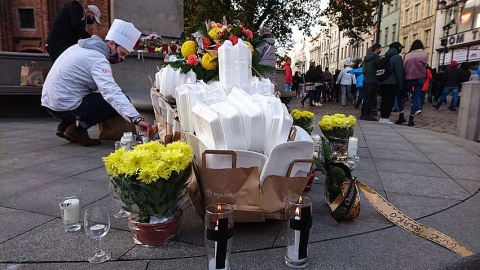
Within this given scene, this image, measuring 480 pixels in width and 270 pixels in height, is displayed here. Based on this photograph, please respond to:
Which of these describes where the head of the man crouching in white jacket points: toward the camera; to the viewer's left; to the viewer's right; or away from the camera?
to the viewer's right

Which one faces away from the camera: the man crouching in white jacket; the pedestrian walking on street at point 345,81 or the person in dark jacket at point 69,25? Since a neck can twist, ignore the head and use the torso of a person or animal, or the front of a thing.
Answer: the pedestrian walking on street

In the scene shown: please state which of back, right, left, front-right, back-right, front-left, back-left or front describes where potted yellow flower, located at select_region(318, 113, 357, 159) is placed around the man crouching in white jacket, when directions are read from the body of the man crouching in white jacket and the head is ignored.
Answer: front-right

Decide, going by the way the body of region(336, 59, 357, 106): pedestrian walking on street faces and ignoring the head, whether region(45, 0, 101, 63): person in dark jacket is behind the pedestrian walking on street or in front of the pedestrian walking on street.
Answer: behind

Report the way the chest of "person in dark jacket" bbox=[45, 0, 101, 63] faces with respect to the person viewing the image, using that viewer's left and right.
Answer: facing to the right of the viewer

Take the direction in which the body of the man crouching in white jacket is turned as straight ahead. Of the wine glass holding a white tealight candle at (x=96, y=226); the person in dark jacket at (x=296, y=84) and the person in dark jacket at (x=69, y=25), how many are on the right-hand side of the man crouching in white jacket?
1

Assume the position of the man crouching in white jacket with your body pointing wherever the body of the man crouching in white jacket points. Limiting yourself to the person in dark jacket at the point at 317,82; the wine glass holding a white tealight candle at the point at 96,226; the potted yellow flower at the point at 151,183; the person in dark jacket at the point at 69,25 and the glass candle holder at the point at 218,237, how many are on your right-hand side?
3

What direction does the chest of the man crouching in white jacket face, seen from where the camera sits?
to the viewer's right
